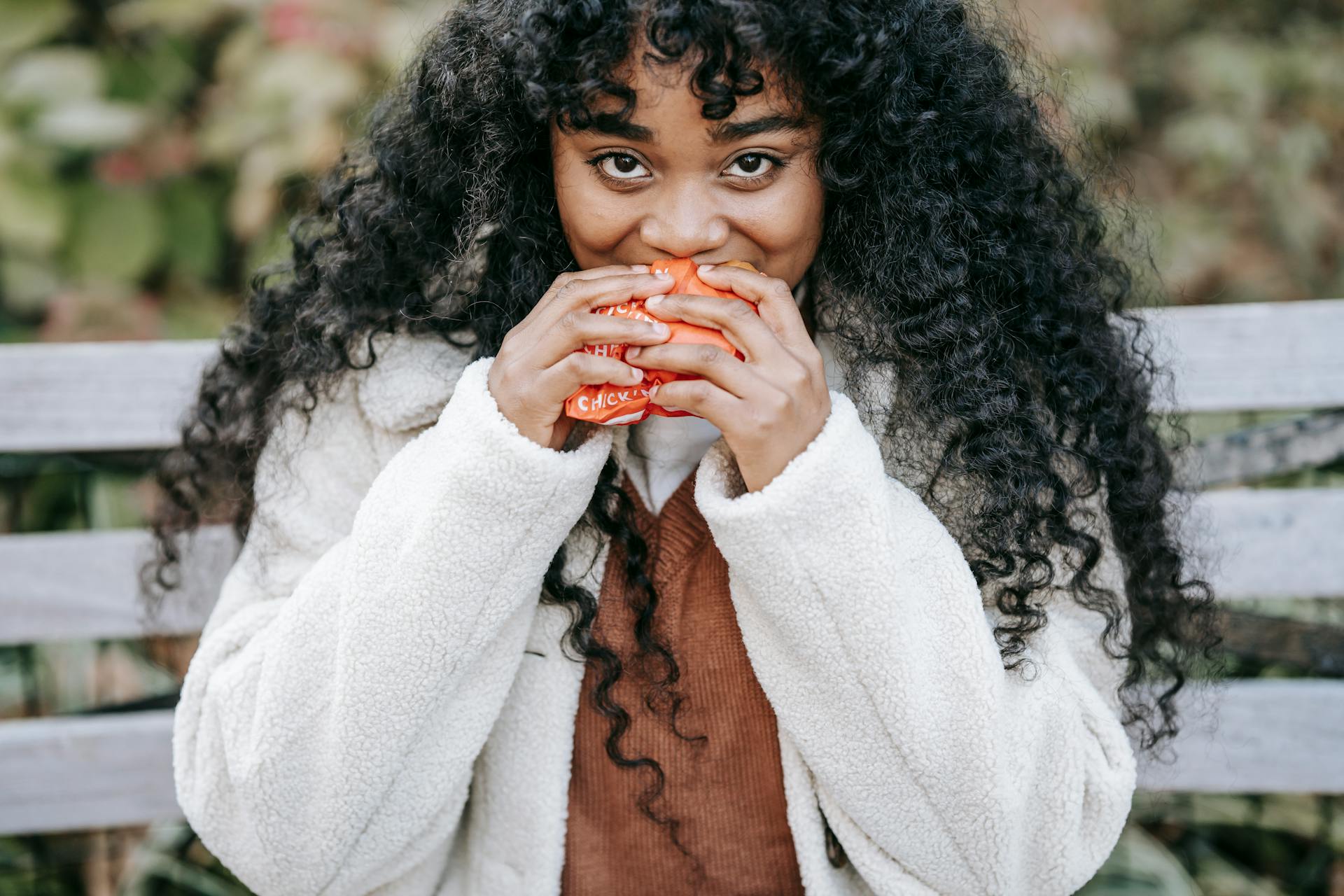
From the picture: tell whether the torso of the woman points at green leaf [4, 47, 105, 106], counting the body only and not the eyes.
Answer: no

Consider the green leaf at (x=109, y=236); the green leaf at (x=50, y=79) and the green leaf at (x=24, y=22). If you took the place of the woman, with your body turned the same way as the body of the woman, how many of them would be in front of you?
0

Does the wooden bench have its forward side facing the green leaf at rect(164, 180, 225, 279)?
no

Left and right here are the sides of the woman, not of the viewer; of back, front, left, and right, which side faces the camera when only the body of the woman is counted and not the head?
front

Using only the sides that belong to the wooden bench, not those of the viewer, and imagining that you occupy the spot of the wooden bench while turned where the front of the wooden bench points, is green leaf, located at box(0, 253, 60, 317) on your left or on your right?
on your right

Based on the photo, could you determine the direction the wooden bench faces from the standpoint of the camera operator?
facing the viewer

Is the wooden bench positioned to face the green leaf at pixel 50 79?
no

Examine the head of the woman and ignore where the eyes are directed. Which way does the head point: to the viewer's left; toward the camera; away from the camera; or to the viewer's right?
toward the camera
